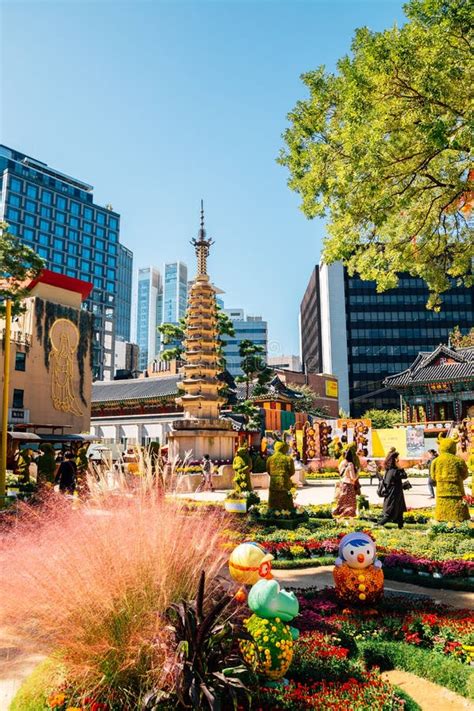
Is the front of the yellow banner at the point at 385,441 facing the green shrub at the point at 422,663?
yes

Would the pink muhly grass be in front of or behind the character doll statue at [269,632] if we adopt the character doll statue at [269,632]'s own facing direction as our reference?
behind
